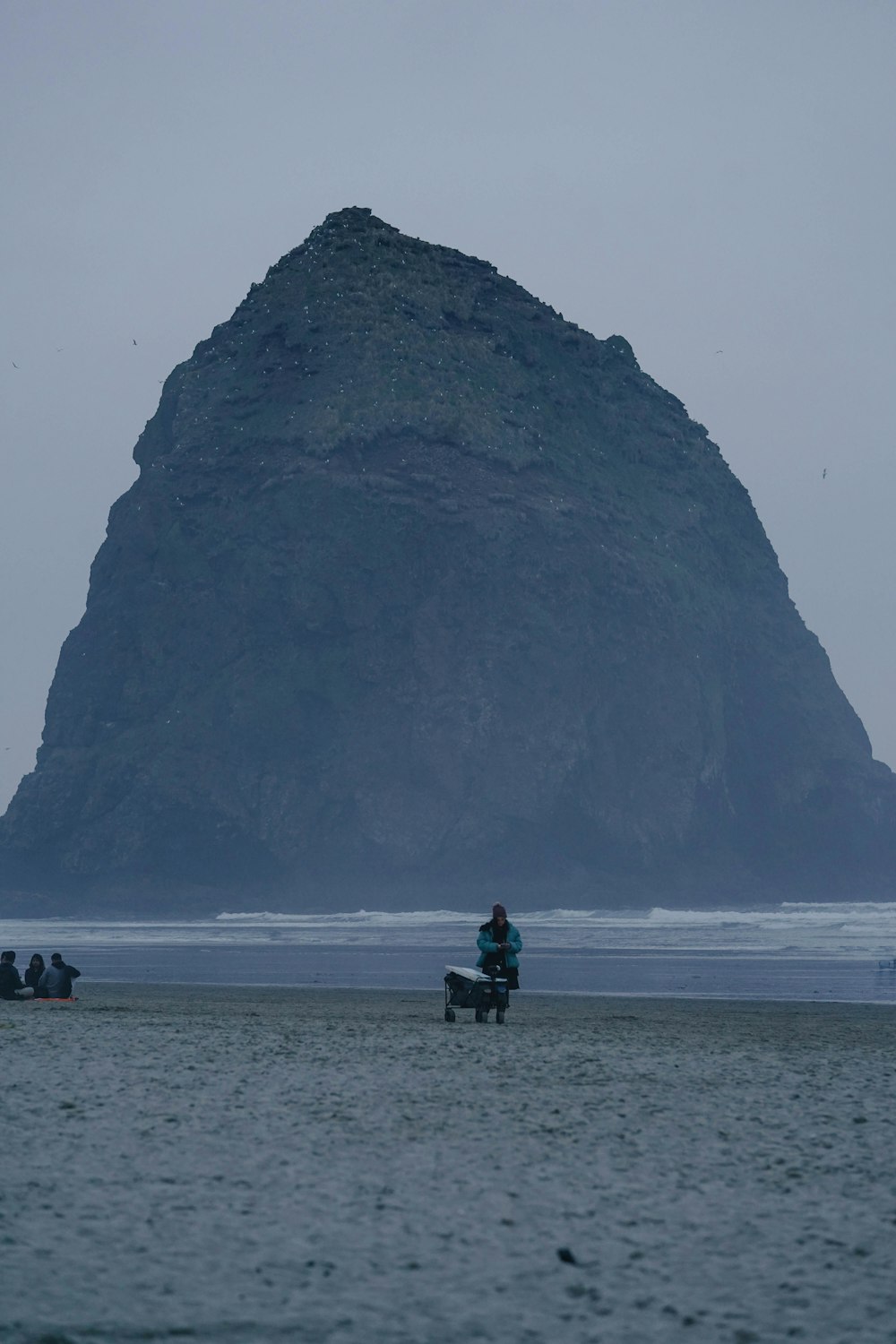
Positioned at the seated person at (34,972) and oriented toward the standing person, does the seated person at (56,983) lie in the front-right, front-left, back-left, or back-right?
front-right

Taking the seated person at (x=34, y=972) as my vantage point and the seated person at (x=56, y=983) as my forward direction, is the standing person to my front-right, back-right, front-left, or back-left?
front-left

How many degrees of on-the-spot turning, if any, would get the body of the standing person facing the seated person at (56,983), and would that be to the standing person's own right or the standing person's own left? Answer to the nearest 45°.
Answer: approximately 135° to the standing person's own right

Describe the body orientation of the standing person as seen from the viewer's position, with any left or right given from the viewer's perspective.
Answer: facing the viewer

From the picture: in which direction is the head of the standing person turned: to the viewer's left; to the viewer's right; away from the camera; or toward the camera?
toward the camera

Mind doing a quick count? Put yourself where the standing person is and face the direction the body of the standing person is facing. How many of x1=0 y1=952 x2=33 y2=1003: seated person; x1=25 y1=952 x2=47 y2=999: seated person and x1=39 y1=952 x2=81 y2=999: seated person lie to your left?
0

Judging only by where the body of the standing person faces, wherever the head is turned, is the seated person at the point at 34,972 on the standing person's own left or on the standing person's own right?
on the standing person's own right

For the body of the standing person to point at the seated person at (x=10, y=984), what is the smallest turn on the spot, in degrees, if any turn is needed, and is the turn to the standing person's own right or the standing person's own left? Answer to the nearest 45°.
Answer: approximately 135° to the standing person's own right
